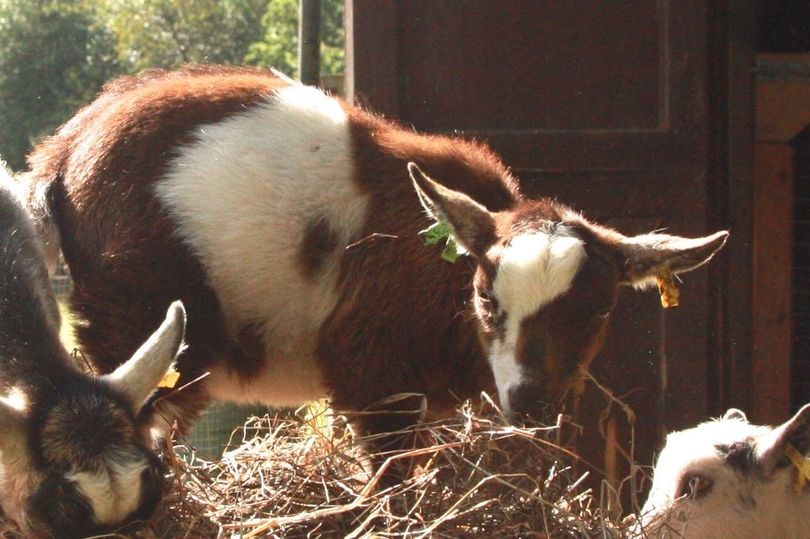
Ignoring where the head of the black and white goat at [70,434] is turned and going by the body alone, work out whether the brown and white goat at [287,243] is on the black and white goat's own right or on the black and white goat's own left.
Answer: on the black and white goat's own left

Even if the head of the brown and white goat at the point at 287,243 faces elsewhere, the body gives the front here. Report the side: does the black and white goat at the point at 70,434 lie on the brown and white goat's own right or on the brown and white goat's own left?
on the brown and white goat's own right

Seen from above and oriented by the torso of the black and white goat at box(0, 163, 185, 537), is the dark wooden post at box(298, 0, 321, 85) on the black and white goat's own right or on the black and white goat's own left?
on the black and white goat's own left

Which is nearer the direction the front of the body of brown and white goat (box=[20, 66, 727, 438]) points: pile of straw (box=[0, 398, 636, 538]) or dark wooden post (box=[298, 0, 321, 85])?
the pile of straw

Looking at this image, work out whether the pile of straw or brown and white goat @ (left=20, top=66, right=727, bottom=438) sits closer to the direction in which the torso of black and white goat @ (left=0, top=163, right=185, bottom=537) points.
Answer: the pile of straw

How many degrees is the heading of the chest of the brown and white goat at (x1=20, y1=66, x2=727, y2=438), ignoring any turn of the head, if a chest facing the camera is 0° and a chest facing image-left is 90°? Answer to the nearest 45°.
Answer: approximately 315°

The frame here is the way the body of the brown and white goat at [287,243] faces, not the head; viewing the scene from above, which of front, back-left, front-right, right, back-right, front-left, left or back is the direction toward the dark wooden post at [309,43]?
back-left

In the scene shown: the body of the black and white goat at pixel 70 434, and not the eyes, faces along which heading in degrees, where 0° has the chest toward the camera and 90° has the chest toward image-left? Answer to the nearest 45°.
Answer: approximately 315°

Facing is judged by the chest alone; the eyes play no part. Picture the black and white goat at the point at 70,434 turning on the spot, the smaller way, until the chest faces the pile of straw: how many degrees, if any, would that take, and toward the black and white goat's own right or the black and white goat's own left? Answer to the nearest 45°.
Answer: approximately 45° to the black and white goat's own left
